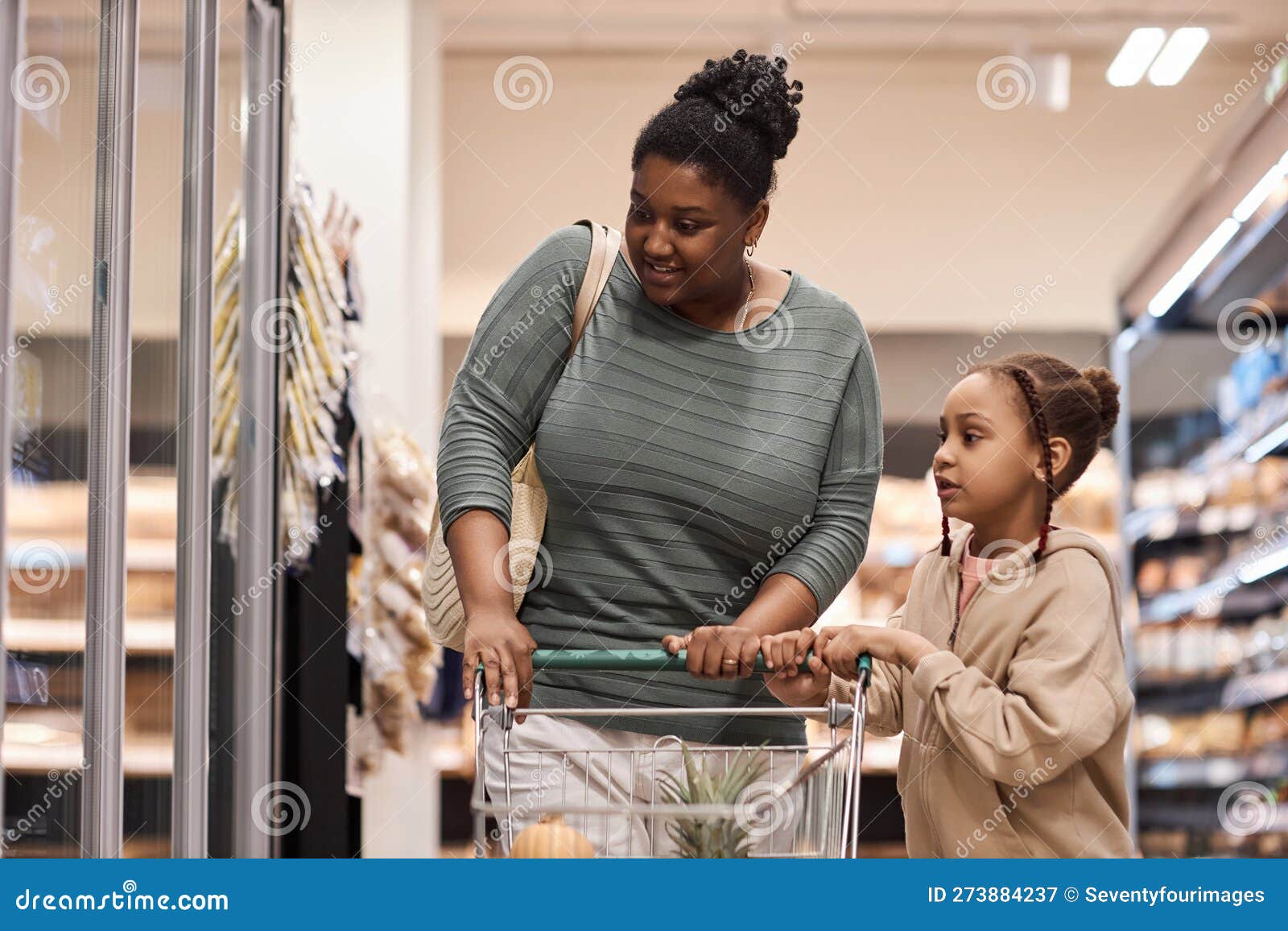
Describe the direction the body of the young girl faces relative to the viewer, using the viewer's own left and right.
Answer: facing the viewer and to the left of the viewer

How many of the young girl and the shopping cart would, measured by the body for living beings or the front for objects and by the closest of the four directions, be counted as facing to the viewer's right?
0

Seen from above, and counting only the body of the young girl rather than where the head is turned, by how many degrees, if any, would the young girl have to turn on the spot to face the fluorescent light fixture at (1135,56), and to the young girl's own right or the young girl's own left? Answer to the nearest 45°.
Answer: approximately 135° to the young girl's own right

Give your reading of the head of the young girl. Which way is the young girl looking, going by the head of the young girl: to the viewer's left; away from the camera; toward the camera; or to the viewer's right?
to the viewer's left

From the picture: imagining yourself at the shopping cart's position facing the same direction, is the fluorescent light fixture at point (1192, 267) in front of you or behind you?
behind

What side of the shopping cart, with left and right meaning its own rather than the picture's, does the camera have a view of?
front

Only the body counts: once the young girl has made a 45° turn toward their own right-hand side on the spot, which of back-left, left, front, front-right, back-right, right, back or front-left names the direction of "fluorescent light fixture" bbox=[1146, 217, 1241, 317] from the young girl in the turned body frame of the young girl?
right

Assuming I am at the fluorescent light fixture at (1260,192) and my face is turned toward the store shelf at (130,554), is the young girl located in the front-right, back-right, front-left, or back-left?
front-left
